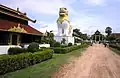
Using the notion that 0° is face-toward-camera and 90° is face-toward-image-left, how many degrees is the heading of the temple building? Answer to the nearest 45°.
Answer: approximately 315°
